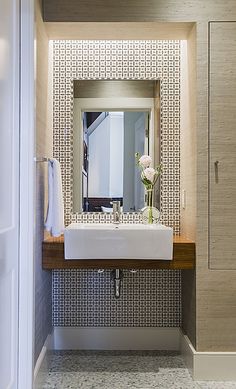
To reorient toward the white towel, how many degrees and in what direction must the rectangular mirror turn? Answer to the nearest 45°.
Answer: approximately 45° to its right

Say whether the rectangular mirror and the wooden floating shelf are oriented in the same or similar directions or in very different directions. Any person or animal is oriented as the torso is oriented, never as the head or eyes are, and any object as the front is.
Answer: same or similar directions

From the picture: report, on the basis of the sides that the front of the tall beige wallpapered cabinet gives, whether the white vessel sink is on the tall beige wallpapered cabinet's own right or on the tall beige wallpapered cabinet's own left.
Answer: on the tall beige wallpapered cabinet's own right

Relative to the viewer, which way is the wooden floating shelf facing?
toward the camera

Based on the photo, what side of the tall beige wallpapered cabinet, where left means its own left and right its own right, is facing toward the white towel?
right

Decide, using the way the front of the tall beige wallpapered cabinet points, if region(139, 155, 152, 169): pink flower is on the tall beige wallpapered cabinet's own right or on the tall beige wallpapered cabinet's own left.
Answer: on the tall beige wallpapered cabinet's own right

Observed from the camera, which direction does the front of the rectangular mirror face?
facing the viewer
